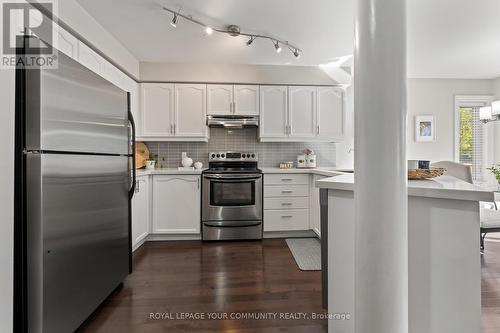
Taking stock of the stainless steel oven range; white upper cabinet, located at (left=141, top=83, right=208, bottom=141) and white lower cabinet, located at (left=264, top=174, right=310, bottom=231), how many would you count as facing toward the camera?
3

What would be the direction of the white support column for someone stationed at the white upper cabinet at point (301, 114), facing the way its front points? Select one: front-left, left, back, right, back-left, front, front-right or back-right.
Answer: front

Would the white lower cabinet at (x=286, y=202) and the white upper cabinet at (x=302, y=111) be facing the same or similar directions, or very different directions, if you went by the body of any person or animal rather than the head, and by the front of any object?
same or similar directions

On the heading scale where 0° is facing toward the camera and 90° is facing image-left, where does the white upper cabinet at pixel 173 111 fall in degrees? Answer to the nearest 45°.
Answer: approximately 0°

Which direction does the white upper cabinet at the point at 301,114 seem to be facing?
toward the camera

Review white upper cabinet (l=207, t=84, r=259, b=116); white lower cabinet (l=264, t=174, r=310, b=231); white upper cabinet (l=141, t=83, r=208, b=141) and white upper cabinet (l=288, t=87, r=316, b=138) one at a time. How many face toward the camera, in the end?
4

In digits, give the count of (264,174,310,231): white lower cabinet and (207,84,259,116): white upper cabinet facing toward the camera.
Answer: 2

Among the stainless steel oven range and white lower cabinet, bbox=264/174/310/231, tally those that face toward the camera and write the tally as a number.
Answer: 2

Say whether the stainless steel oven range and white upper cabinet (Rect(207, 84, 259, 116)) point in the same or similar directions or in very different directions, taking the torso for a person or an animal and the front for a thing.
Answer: same or similar directions

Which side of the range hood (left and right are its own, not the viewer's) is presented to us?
front

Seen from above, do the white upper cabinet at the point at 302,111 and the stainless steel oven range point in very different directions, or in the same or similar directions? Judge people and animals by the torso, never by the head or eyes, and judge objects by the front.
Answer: same or similar directions

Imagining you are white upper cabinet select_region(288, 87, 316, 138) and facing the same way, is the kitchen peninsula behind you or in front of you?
in front

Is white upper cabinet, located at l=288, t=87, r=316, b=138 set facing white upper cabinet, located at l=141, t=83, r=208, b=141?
no
